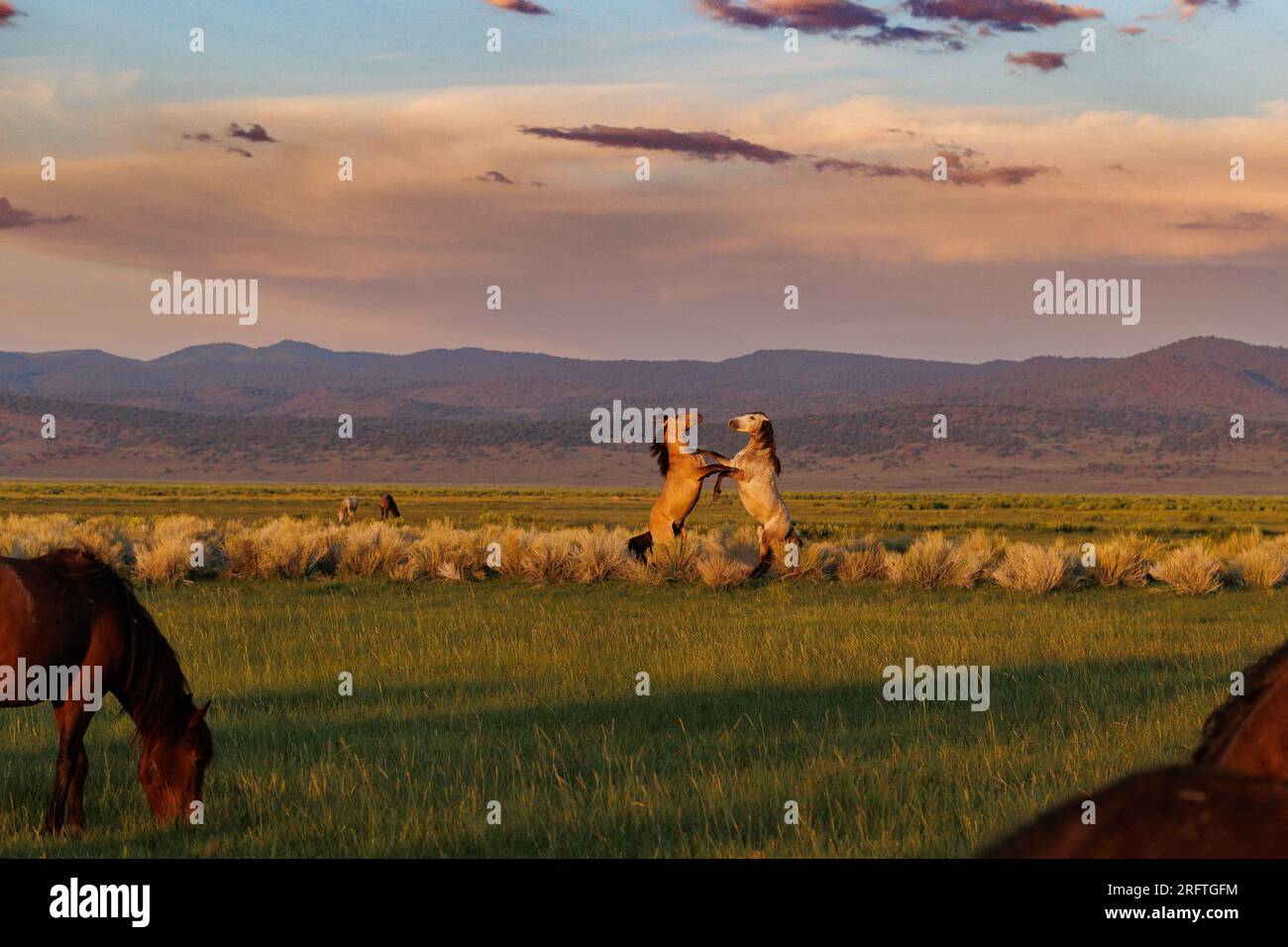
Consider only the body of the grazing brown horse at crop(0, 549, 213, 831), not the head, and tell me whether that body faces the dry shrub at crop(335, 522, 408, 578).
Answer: no

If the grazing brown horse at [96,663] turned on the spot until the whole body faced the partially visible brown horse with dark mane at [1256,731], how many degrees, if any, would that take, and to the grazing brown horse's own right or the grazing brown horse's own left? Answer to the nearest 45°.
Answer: approximately 45° to the grazing brown horse's own right

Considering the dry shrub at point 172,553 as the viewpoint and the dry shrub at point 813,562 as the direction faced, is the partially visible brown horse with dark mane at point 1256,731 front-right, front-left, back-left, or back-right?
front-right

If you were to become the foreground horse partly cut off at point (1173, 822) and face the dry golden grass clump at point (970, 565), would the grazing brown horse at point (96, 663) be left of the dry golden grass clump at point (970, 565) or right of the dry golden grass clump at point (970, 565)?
left

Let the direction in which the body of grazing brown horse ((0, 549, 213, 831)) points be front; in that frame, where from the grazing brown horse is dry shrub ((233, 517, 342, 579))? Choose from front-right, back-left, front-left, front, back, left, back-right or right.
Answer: left

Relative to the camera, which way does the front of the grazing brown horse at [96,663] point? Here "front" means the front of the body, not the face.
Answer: to the viewer's right

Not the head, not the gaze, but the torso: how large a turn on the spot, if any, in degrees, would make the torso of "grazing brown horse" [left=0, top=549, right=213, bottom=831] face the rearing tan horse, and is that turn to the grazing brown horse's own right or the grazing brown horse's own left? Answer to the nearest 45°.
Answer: approximately 45° to the grazing brown horse's own left
